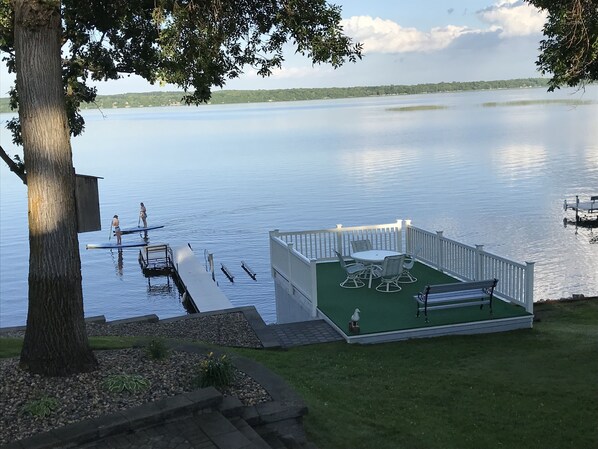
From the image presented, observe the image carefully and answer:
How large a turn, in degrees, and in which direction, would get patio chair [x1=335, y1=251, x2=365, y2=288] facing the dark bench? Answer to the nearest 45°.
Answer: approximately 45° to its right

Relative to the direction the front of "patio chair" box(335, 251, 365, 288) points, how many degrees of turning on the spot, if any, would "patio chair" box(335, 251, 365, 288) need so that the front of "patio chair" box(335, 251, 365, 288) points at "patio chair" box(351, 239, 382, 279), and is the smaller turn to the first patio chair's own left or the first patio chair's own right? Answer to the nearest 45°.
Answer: approximately 90° to the first patio chair's own left

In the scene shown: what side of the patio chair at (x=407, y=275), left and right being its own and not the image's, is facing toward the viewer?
left

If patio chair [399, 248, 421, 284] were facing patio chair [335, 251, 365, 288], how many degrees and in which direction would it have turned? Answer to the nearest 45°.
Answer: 0° — it already faces it

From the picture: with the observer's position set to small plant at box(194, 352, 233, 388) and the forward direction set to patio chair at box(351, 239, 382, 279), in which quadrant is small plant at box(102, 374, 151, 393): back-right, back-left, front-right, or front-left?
back-left

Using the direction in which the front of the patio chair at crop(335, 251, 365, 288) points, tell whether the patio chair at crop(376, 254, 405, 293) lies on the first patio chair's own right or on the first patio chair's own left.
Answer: on the first patio chair's own right

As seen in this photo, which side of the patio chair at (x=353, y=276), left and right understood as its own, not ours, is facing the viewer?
right
